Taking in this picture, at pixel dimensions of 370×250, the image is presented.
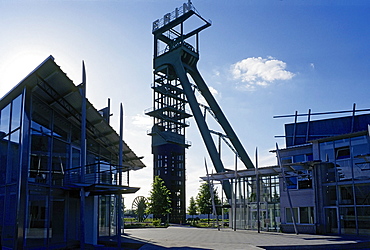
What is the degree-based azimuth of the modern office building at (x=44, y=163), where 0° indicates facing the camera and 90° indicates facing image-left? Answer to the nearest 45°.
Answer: approximately 315°

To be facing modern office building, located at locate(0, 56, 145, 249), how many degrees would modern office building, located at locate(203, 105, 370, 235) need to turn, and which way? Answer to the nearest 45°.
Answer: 0° — it already faces it
